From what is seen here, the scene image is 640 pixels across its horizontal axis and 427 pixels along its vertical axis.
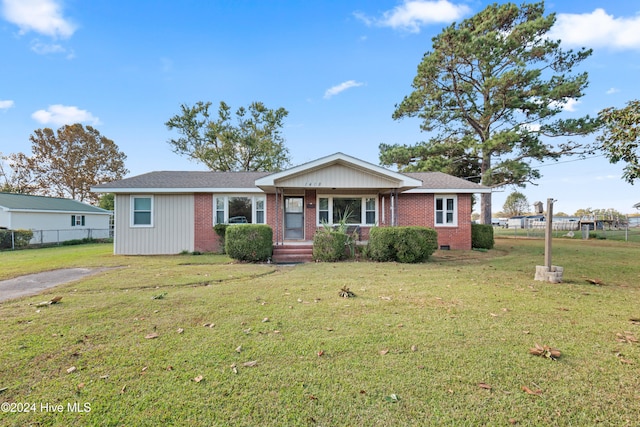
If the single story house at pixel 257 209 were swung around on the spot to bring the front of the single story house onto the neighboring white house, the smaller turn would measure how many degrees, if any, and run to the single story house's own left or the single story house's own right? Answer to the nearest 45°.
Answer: approximately 135° to the single story house's own right

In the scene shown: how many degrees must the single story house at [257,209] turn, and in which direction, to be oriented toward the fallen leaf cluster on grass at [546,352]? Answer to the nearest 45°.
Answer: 0° — it already faces it

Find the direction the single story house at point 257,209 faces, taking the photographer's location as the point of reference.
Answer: facing the viewer

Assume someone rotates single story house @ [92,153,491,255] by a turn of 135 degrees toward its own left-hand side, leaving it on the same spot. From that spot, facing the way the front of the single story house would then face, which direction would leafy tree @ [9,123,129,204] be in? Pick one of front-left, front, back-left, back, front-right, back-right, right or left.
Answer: left

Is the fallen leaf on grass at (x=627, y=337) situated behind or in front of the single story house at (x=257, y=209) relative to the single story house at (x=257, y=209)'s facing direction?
in front

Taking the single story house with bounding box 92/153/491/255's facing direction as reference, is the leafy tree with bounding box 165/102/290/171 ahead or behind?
behind

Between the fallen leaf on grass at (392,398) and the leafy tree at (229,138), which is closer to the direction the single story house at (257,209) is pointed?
the fallen leaf on grass

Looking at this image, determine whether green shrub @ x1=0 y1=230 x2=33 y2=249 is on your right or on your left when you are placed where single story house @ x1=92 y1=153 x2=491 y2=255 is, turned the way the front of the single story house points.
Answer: on your right

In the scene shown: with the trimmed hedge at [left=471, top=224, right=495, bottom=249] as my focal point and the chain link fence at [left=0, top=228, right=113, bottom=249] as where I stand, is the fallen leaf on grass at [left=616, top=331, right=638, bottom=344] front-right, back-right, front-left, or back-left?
front-right

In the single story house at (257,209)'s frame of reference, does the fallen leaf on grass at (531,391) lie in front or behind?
in front

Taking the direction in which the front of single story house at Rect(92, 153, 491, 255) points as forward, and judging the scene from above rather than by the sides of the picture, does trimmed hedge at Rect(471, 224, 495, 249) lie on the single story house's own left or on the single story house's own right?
on the single story house's own left
